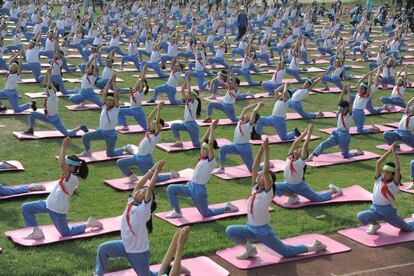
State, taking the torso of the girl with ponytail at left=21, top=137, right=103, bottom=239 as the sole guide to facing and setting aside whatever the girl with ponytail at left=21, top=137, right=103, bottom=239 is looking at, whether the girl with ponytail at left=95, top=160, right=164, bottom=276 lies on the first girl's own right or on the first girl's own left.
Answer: on the first girl's own left

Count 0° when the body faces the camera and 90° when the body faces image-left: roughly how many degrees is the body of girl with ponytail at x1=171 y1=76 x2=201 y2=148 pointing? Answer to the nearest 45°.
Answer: approximately 45°

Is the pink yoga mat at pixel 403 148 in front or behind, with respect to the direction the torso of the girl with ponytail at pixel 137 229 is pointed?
behind

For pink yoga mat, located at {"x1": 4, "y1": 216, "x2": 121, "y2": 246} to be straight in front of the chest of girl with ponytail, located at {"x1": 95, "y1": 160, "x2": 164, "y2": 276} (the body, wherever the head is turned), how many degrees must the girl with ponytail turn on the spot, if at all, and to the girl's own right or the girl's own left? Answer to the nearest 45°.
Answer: approximately 90° to the girl's own right

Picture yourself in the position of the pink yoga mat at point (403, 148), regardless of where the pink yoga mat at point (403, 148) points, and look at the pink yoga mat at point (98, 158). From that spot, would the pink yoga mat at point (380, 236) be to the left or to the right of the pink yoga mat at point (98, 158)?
left
